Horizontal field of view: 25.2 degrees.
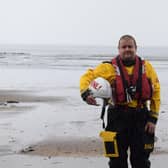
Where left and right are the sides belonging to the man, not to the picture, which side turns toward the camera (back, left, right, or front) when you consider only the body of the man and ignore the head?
front
